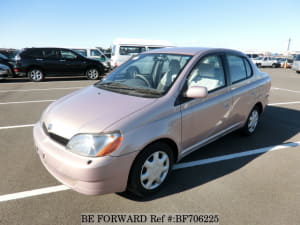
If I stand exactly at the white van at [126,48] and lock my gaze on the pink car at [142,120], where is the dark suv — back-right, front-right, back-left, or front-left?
front-right

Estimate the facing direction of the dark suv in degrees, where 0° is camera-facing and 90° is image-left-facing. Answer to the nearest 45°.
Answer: approximately 270°

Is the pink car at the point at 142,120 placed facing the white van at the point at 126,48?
no

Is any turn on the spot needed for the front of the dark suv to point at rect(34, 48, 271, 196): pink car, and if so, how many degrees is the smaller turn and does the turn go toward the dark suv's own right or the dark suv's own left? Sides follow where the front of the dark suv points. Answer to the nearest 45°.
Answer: approximately 90° to the dark suv's own right

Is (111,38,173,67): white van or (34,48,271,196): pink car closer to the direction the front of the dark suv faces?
the white van

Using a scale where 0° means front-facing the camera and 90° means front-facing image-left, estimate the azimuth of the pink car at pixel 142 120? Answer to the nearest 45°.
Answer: approximately 45°

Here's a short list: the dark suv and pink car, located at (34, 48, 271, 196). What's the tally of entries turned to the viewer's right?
1

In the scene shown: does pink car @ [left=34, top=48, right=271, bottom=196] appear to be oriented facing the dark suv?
no
